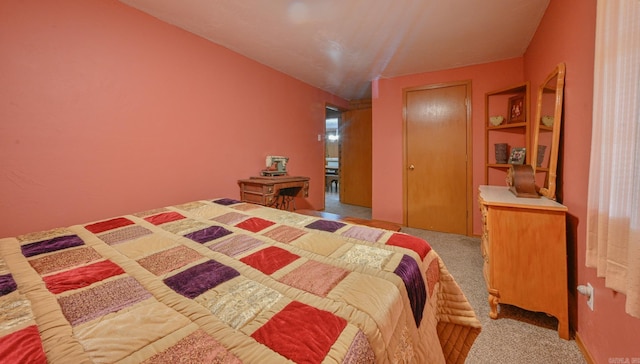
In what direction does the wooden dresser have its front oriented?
to the viewer's left

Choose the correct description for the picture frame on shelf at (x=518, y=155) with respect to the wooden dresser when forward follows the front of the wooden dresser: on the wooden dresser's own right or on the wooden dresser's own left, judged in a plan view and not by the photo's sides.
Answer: on the wooden dresser's own right

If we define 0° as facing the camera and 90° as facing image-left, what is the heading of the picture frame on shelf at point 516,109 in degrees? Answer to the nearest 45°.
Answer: approximately 45°

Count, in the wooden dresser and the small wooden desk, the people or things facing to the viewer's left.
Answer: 1

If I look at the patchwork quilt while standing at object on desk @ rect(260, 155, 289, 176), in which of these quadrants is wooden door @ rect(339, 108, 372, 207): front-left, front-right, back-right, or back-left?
back-left

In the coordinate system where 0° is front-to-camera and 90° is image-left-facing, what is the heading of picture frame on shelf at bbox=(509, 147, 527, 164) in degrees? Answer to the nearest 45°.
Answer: approximately 45°

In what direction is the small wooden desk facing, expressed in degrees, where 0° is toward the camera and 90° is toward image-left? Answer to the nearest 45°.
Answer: approximately 315°

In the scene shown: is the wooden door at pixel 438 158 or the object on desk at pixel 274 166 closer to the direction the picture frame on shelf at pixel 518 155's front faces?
the object on desk

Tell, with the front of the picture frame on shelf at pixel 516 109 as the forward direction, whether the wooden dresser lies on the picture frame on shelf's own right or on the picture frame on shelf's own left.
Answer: on the picture frame on shelf's own left
